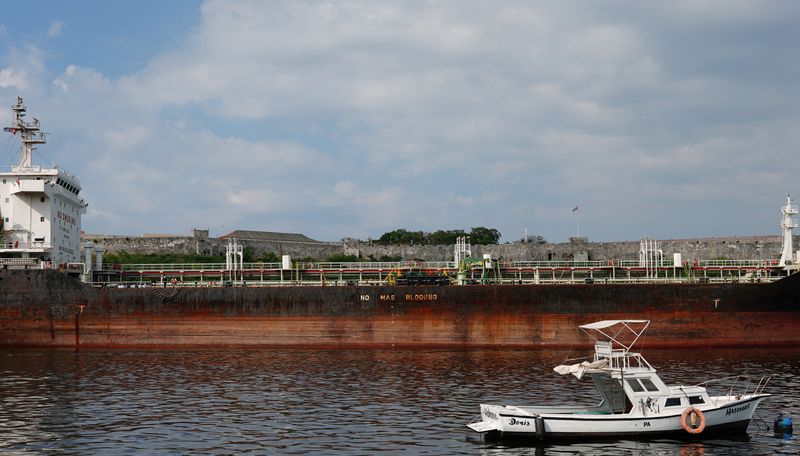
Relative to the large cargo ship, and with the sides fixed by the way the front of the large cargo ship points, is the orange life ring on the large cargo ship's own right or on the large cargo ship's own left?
on the large cargo ship's own right

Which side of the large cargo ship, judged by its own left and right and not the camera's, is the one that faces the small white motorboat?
right

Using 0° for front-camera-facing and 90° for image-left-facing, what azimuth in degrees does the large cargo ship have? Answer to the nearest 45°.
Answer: approximately 270°
